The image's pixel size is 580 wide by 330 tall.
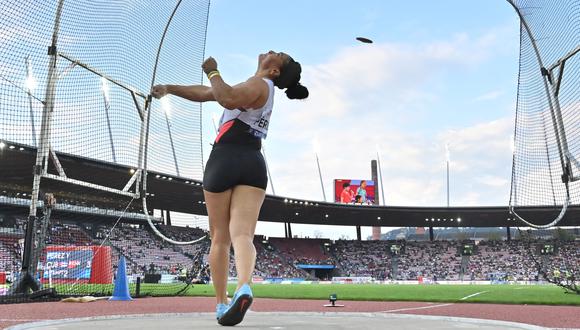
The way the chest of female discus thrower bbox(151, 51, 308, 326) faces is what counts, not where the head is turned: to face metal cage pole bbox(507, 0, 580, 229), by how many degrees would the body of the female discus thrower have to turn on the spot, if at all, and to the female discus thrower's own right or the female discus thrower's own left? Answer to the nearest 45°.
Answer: approximately 90° to the female discus thrower's own right

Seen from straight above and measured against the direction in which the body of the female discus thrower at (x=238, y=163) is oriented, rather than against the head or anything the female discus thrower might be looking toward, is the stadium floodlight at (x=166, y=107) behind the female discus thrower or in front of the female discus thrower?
in front

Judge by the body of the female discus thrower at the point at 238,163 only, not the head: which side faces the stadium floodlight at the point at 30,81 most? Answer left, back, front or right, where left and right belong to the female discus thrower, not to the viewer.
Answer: front

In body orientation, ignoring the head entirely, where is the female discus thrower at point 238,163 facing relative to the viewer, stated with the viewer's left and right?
facing away from the viewer and to the left of the viewer

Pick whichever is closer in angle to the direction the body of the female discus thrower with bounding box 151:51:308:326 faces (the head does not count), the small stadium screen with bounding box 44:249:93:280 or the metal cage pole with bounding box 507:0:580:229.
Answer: the small stadium screen
